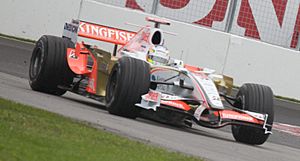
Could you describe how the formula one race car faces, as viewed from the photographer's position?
facing the viewer and to the right of the viewer
